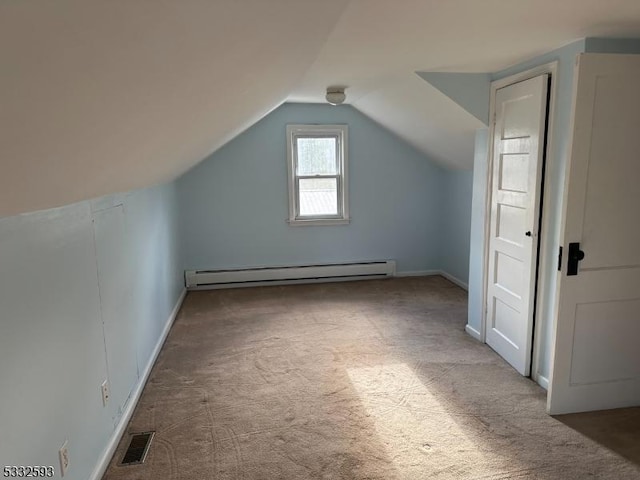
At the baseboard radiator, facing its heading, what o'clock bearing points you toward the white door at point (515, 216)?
The white door is roughly at 11 o'clock from the baseboard radiator.

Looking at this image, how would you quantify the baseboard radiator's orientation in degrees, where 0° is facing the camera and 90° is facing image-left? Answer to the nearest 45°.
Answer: approximately 0°

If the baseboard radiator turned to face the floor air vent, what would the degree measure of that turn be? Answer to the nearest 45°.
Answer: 0° — it already faces it
